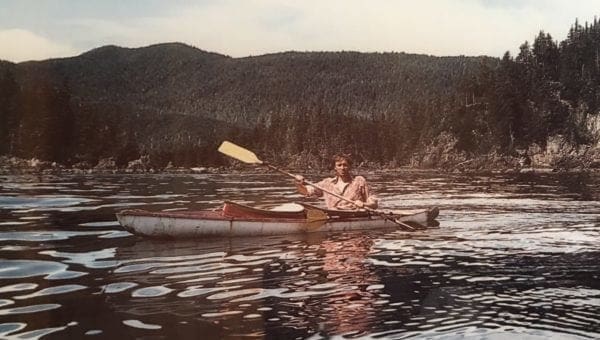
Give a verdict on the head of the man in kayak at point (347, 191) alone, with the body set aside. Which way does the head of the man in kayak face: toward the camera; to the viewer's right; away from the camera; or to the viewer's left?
toward the camera

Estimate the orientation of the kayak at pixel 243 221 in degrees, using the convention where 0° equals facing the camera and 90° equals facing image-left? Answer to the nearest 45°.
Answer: approximately 90°
